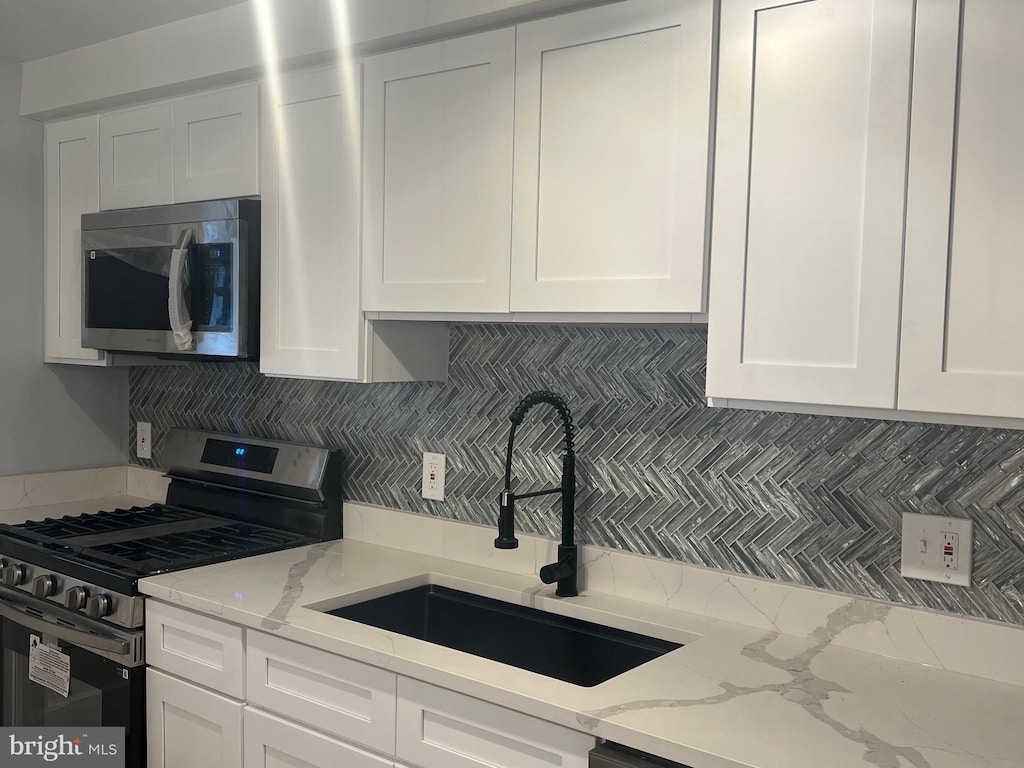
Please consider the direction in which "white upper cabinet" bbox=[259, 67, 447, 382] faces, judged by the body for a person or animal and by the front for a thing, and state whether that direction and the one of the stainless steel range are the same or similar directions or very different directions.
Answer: same or similar directions

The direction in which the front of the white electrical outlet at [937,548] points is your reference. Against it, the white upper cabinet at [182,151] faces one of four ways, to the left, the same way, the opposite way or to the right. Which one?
the same way

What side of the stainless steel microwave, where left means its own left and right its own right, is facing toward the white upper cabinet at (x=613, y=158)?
left

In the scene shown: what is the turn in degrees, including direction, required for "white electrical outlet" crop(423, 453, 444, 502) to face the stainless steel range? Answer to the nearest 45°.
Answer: approximately 45° to its right

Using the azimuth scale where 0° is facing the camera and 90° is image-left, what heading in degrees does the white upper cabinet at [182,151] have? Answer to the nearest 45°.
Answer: approximately 45°

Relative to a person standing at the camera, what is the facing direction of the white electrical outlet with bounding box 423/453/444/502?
facing the viewer and to the left of the viewer

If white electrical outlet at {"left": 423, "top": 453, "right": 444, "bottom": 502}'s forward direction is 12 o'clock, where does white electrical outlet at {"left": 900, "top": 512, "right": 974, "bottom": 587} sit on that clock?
white electrical outlet at {"left": 900, "top": 512, "right": 974, "bottom": 587} is roughly at 9 o'clock from white electrical outlet at {"left": 423, "top": 453, "right": 444, "bottom": 502}.

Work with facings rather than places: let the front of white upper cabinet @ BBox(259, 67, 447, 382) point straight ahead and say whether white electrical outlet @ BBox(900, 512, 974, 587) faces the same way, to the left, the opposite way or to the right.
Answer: the same way

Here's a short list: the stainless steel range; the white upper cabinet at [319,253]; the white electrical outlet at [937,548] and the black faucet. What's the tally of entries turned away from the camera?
0

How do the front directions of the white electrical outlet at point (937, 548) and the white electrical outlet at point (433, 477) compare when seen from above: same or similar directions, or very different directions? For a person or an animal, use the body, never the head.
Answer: same or similar directions

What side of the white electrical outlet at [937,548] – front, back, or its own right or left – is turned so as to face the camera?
front

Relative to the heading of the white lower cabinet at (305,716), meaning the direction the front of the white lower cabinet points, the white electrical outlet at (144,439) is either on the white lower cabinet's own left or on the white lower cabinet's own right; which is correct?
on the white lower cabinet's own right

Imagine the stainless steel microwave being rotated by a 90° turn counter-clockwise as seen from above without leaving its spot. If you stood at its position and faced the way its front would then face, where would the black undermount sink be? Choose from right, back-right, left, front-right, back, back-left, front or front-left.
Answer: front

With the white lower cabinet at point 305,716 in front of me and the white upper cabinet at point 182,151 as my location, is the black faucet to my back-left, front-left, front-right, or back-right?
front-left

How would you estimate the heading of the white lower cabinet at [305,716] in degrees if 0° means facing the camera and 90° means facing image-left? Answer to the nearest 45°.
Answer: approximately 45°

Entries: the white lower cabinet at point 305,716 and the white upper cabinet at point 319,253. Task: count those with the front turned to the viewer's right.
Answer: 0

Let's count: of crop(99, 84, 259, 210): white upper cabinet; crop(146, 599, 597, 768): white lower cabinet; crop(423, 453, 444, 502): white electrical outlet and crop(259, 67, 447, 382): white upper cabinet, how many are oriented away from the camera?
0

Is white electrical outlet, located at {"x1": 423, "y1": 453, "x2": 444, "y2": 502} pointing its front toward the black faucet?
no

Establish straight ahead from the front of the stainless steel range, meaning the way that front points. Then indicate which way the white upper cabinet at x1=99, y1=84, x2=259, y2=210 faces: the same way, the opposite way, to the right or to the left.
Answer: the same way

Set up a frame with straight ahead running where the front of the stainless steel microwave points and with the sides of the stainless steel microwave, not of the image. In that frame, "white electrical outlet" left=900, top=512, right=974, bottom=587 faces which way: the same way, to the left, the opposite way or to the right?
the same way

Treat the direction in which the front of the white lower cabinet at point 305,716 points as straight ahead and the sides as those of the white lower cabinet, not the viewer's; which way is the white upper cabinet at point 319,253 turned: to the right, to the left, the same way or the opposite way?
the same way

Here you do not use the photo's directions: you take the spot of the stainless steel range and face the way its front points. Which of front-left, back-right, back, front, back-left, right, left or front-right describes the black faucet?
left
